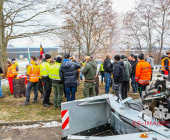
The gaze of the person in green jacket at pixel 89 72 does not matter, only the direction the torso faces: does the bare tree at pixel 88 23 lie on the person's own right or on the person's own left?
on the person's own right

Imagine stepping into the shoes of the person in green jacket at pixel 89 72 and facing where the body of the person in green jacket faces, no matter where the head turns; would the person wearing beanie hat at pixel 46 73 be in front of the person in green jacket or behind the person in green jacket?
in front

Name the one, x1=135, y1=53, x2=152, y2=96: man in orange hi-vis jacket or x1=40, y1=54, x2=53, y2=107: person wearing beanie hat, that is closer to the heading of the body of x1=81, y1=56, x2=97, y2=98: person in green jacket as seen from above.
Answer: the person wearing beanie hat
